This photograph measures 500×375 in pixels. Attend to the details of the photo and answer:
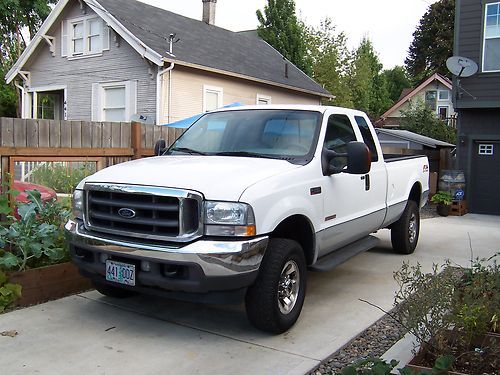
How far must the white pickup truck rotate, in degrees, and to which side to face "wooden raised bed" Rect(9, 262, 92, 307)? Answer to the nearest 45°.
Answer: approximately 45° to its right

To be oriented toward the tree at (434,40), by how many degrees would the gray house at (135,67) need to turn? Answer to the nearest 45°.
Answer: approximately 180°

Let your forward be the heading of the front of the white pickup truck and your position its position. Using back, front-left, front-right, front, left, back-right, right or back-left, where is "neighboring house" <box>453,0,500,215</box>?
back

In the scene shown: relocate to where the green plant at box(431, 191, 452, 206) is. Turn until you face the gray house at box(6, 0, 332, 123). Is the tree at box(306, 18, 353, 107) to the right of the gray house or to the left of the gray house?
right

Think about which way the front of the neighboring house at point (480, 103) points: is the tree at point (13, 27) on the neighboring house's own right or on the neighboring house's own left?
on the neighboring house's own right

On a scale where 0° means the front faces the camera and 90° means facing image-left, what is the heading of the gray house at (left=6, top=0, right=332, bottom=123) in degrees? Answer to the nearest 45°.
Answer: approximately 45°

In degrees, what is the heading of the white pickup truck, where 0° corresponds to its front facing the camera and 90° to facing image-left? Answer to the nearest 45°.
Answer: approximately 45°

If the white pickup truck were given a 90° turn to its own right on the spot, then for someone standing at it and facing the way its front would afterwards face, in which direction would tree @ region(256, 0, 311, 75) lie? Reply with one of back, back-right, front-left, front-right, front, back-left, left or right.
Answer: front-right
